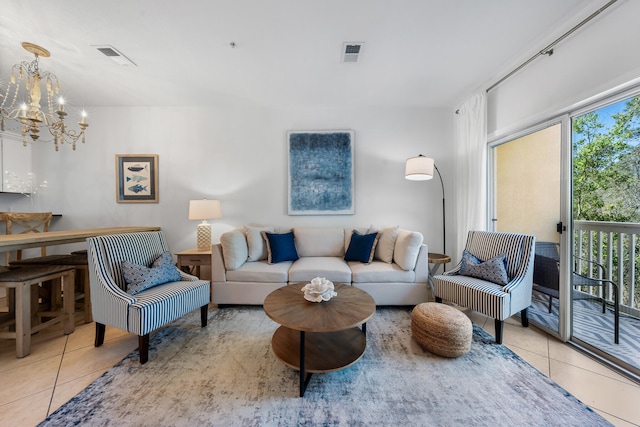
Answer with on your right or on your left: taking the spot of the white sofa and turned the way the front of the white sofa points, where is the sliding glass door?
on your left

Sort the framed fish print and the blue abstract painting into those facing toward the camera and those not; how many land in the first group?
2

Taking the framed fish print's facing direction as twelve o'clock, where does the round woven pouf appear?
The round woven pouf is roughly at 11 o'clock from the framed fish print.

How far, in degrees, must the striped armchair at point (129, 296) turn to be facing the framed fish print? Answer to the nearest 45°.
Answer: approximately 135° to its left

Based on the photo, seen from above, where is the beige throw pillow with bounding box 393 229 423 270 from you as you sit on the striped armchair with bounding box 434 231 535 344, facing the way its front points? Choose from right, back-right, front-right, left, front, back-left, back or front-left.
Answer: front-right

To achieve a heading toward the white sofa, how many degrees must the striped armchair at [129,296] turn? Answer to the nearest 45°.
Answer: approximately 45° to its left

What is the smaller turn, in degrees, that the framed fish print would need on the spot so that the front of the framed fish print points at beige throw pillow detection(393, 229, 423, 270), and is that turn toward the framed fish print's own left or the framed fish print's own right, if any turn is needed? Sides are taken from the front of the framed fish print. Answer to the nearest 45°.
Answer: approximately 45° to the framed fish print's own left

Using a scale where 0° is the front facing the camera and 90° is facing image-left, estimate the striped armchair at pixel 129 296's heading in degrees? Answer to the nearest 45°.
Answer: approximately 315°

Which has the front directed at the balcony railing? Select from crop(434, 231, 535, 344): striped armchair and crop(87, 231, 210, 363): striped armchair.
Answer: crop(87, 231, 210, 363): striped armchair

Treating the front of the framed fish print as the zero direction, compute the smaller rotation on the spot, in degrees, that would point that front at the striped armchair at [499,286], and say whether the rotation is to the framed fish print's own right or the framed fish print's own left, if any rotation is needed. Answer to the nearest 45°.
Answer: approximately 45° to the framed fish print's own left

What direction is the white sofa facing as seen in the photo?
toward the camera

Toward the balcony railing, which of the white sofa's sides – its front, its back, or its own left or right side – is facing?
left

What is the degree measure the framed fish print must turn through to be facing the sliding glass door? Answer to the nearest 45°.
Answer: approximately 45° to its left
